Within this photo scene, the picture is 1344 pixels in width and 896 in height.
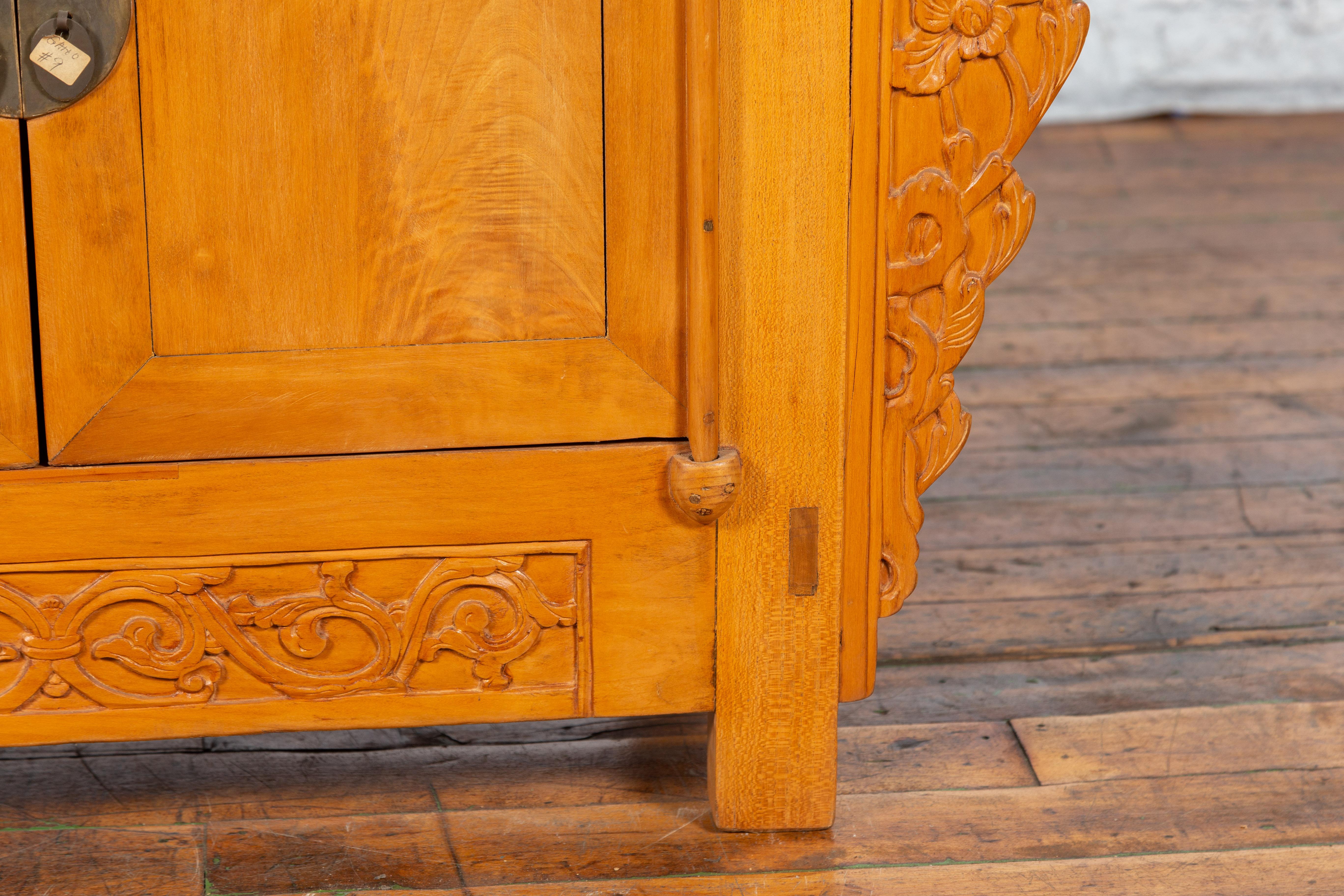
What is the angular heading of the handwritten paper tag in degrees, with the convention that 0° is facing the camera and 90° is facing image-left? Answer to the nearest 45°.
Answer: approximately 0°

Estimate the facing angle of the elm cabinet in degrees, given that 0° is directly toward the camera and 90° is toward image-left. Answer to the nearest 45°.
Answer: approximately 0°
